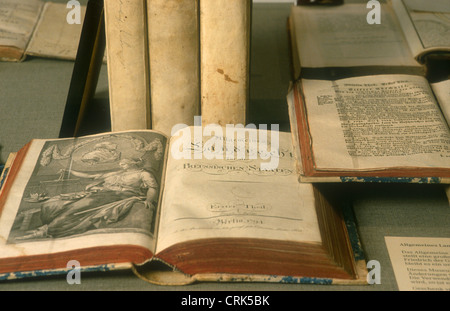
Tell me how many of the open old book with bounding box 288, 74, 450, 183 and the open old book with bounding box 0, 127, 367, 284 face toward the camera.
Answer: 2

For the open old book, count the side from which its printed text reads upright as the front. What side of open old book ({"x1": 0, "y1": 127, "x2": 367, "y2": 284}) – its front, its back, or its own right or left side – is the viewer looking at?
front

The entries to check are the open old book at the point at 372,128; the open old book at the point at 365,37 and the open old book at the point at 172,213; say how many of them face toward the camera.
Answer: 3

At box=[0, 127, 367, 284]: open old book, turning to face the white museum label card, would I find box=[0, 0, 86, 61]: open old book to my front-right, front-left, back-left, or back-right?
back-left

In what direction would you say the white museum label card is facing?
toward the camera

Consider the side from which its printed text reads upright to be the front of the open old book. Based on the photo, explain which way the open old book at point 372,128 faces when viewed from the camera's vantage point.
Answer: facing the viewer

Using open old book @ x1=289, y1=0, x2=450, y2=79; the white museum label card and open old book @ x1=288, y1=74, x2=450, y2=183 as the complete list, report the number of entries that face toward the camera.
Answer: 3
